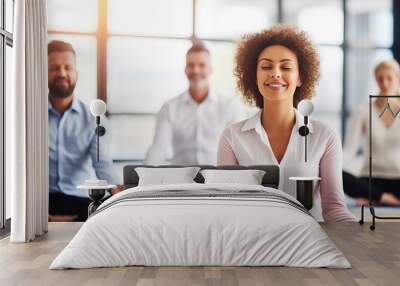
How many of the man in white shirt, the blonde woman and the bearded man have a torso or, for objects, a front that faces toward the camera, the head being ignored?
3

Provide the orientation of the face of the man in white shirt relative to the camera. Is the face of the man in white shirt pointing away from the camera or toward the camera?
toward the camera

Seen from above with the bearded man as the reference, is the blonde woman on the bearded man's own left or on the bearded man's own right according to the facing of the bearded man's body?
on the bearded man's own left

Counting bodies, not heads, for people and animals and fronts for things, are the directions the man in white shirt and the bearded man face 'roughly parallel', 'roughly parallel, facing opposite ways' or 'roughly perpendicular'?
roughly parallel

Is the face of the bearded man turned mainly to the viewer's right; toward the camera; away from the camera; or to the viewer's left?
toward the camera

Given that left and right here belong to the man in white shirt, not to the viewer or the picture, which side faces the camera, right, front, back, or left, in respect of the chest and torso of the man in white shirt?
front

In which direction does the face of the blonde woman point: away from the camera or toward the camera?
toward the camera

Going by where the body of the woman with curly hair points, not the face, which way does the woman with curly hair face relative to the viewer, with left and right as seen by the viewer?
facing the viewer
